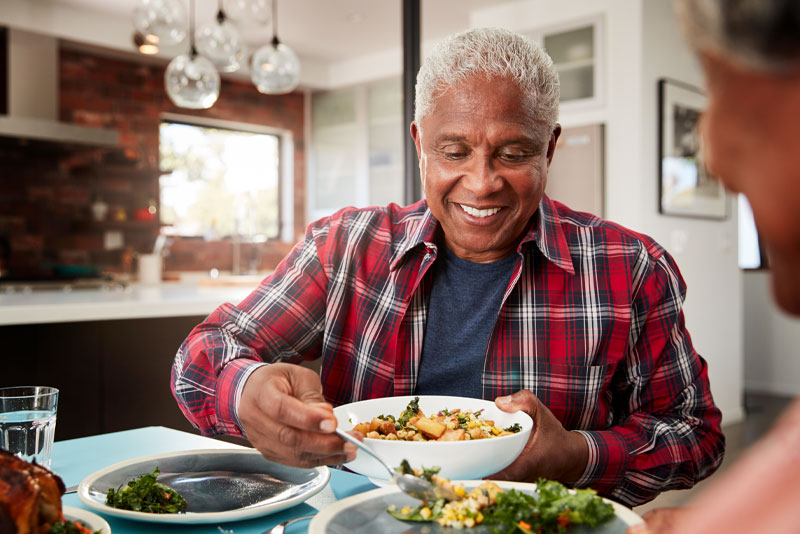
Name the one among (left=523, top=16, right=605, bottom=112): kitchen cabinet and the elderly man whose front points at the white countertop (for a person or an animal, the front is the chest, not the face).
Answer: the kitchen cabinet

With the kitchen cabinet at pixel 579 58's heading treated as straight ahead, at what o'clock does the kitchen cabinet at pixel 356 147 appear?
the kitchen cabinet at pixel 356 147 is roughly at 3 o'clock from the kitchen cabinet at pixel 579 58.

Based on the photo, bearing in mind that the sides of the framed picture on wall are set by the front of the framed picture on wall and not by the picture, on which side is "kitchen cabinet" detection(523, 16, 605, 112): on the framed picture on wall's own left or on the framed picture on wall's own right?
on the framed picture on wall's own right

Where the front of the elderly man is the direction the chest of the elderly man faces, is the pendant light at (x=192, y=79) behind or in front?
behind

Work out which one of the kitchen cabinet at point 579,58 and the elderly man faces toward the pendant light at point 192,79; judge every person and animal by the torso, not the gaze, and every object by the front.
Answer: the kitchen cabinet

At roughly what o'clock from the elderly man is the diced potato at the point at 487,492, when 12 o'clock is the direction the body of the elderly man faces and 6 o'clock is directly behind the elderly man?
The diced potato is roughly at 12 o'clock from the elderly man.

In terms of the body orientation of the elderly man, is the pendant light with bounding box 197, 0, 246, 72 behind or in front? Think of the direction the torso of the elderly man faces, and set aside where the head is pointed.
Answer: behind

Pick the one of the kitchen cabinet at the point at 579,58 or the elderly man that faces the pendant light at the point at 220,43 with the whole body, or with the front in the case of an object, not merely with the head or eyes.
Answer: the kitchen cabinet

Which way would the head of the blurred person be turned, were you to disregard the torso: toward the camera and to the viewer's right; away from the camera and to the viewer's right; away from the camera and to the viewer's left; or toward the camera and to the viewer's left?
away from the camera and to the viewer's left
